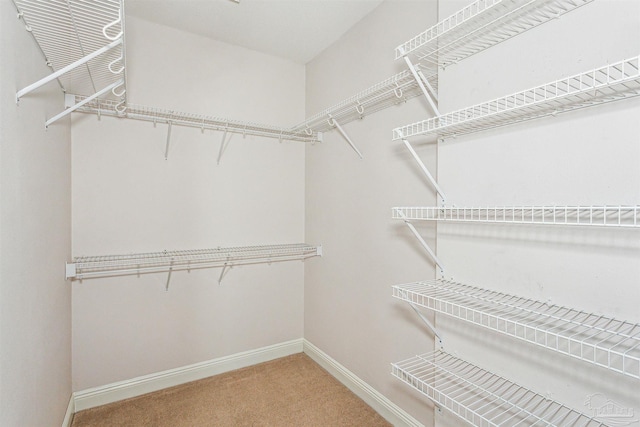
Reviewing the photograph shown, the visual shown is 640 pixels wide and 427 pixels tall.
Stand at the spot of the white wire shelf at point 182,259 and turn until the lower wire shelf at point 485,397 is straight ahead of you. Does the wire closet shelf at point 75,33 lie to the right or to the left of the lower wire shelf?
right

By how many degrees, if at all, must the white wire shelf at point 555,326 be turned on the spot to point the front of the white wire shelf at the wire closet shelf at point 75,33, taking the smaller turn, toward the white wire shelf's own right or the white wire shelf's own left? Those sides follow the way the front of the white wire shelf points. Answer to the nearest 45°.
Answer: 0° — it already faces it

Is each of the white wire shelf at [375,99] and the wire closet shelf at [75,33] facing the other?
yes

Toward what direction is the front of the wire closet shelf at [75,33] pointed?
to the viewer's right

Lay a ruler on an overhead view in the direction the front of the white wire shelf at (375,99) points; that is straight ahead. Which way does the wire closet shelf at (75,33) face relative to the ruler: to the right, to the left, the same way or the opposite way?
the opposite way

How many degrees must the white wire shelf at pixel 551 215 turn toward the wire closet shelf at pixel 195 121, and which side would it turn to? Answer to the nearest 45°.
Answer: approximately 45° to its right

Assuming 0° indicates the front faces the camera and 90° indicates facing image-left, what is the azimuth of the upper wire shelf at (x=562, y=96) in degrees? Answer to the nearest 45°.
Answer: approximately 45°

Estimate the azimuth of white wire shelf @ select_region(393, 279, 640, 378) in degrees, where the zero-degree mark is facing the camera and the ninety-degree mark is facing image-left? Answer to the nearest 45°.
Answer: approximately 45°

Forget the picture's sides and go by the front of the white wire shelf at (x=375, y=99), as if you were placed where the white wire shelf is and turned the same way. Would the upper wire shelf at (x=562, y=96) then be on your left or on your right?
on your left
